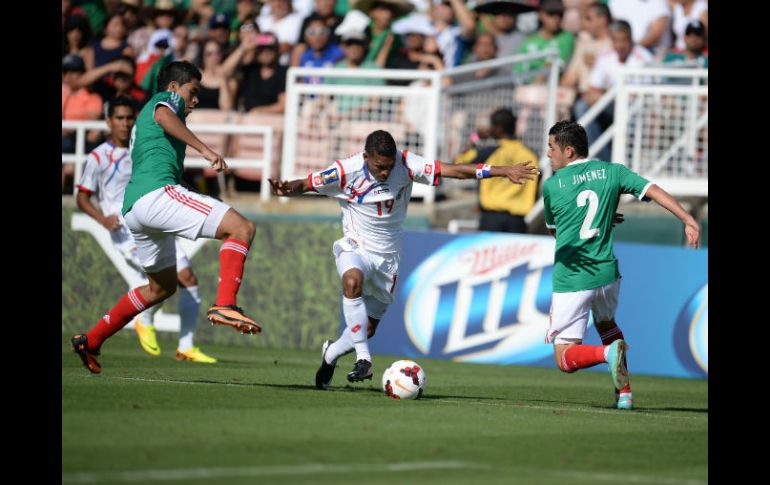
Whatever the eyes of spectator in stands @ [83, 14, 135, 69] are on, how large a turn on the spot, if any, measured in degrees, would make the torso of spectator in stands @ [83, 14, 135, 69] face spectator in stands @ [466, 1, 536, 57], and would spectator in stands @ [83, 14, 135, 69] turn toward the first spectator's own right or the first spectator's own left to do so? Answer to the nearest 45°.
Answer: approximately 45° to the first spectator's own left

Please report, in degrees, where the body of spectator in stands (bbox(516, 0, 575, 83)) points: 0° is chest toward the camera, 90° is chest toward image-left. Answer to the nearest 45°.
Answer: approximately 0°

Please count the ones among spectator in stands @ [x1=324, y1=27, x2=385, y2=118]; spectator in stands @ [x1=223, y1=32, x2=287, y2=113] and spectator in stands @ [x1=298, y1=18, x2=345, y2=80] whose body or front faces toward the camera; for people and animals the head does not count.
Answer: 3

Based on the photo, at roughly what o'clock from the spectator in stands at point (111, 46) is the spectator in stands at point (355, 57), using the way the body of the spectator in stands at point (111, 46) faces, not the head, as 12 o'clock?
the spectator in stands at point (355, 57) is roughly at 10 o'clock from the spectator in stands at point (111, 46).

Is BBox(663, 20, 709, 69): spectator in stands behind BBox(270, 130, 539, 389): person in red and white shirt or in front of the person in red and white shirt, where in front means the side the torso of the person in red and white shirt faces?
behind

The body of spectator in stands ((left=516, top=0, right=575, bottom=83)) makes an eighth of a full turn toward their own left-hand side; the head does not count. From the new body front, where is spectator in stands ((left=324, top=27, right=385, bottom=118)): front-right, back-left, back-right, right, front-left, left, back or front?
back-right
